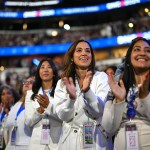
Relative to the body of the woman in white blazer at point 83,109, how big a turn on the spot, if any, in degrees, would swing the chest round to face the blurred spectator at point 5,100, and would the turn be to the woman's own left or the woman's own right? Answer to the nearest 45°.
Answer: approximately 135° to the woman's own right

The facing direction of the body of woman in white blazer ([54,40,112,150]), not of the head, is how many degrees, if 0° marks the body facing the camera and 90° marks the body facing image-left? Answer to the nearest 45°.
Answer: approximately 0°

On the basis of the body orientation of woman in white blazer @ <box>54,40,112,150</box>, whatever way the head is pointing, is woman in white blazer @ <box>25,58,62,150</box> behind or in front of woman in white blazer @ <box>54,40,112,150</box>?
behind

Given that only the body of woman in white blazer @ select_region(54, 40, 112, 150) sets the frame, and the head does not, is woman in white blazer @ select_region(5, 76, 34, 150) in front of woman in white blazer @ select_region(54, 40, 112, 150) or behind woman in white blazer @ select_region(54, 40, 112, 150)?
behind

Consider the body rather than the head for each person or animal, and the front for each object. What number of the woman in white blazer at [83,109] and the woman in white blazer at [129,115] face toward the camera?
2

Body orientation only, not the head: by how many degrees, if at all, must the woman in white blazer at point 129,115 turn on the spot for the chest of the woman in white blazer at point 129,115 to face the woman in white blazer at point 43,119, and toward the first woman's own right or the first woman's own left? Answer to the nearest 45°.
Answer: approximately 135° to the first woman's own right

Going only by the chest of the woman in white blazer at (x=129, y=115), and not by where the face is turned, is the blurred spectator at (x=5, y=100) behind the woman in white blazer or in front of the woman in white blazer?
behind
